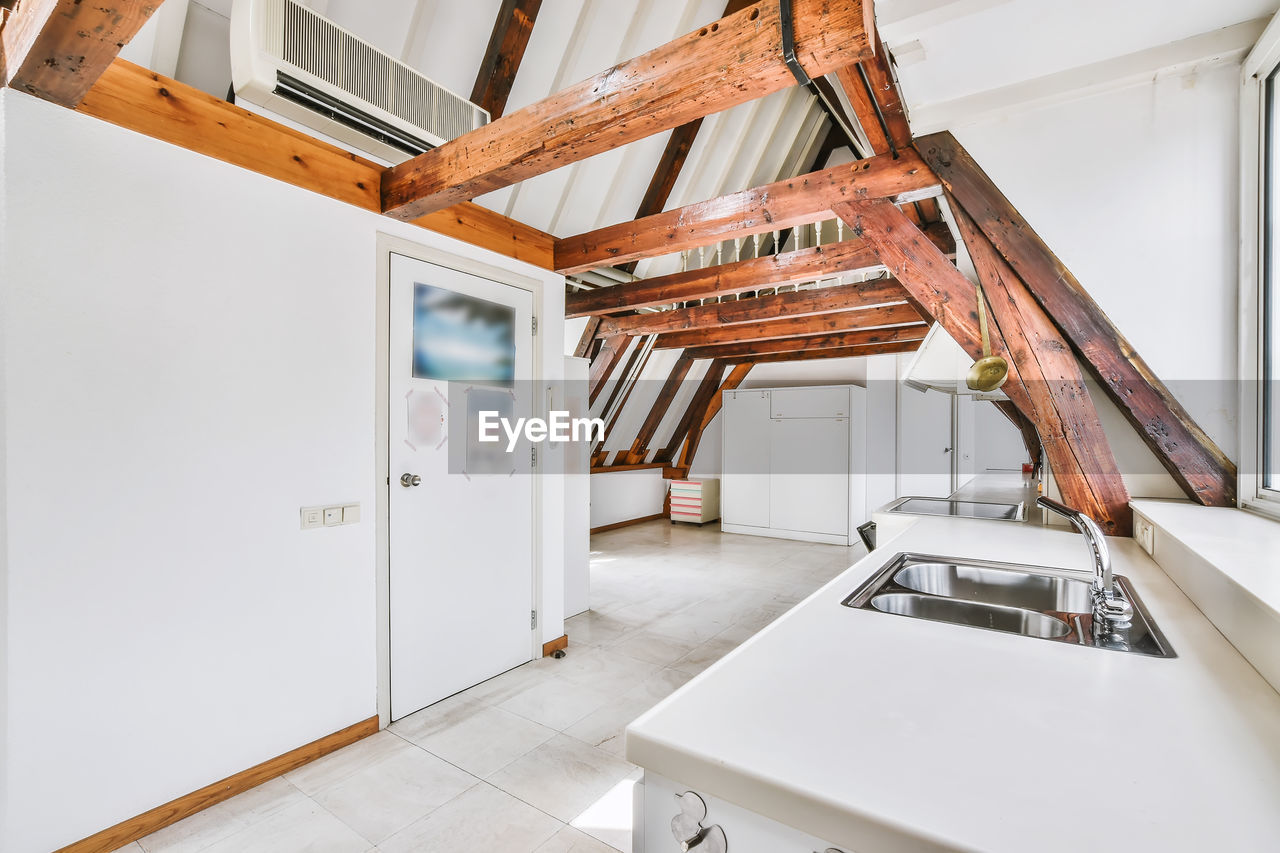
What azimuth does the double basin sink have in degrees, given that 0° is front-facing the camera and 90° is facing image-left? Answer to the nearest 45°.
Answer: approximately 90°

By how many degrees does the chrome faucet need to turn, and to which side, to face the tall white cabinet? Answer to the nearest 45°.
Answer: approximately 45° to its right

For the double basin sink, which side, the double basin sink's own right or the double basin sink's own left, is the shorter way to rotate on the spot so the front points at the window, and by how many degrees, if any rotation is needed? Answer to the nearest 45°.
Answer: approximately 135° to the double basin sink's own right

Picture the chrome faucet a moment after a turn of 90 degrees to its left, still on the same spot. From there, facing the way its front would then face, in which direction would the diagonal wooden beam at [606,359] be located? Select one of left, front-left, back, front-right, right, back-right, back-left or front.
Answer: back-right

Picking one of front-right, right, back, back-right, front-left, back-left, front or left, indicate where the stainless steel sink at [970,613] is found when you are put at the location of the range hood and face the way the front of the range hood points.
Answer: left

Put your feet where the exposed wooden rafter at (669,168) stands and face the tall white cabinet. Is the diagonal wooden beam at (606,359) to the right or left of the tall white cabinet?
left

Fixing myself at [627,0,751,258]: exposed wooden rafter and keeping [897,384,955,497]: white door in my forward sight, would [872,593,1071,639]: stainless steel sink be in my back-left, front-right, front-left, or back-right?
back-right

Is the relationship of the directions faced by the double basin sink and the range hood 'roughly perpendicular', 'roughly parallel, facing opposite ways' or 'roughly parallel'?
roughly parallel

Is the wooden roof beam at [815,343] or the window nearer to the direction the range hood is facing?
the wooden roof beam

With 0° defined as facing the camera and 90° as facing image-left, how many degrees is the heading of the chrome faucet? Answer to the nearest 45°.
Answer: approximately 90°

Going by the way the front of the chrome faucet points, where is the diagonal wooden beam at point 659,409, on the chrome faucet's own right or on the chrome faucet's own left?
on the chrome faucet's own right

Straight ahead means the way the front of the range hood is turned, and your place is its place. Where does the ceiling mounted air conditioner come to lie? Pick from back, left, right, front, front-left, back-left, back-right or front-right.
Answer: front-left

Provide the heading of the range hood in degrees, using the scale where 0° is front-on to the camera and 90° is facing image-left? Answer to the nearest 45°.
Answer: approximately 90°

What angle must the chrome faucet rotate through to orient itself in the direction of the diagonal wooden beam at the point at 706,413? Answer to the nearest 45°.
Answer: approximately 45° to its right
